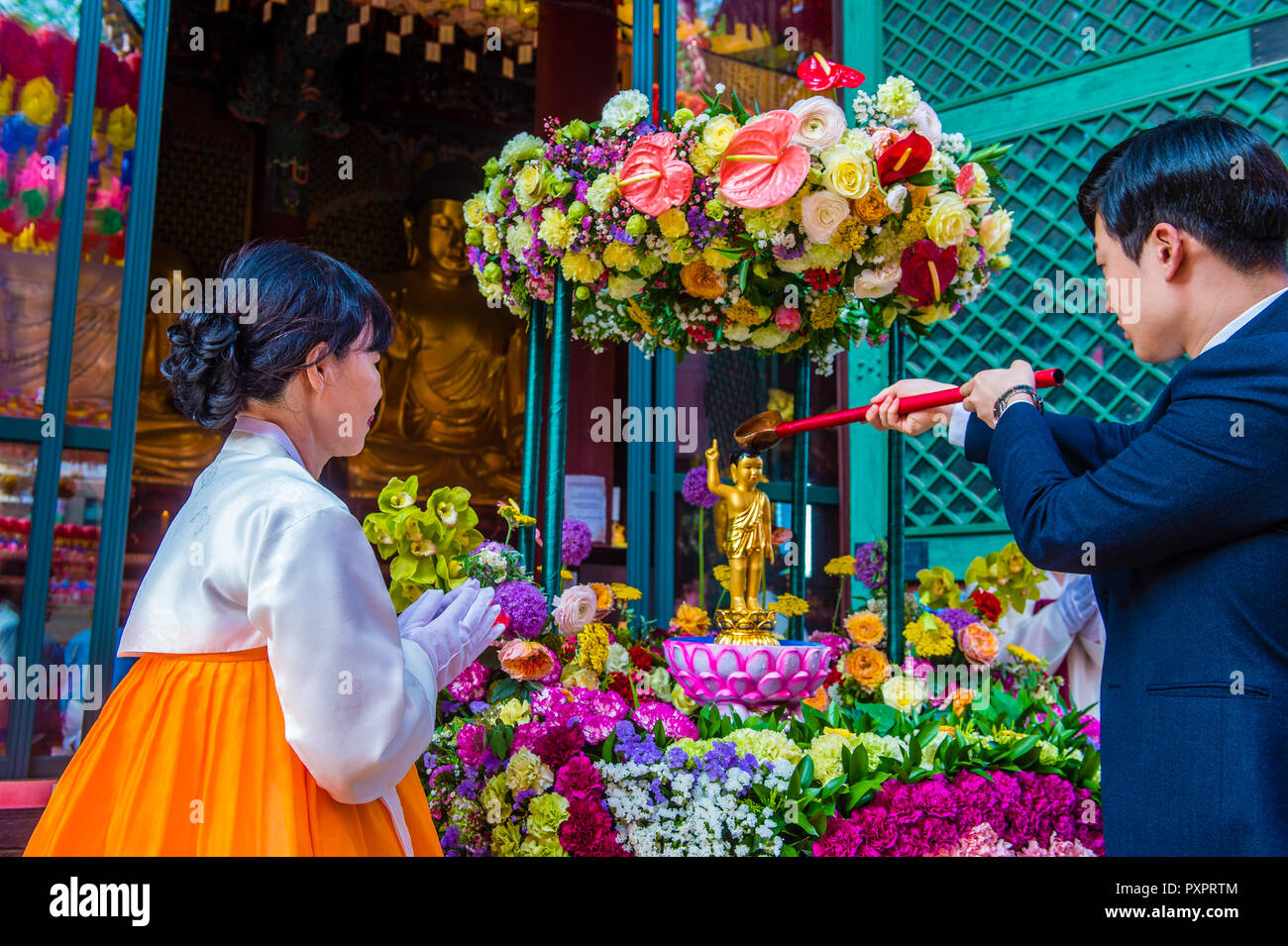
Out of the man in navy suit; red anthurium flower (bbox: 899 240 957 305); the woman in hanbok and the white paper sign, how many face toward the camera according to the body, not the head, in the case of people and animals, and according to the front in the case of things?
2

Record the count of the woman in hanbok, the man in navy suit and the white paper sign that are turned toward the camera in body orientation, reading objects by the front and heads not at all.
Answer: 1

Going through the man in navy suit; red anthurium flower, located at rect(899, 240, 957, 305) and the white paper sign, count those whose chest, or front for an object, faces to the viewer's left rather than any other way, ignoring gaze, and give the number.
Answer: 1

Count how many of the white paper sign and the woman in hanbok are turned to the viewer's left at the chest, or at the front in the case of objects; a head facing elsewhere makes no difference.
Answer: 0

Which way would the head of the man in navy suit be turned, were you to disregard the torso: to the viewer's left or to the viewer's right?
to the viewer's left

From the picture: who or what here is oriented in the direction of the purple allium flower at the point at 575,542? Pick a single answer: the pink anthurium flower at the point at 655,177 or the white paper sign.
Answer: the white paper sign

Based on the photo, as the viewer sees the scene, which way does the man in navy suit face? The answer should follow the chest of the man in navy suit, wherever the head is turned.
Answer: to the viewer's left

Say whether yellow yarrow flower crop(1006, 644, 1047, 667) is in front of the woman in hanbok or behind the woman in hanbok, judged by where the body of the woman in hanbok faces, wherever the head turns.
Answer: in front
